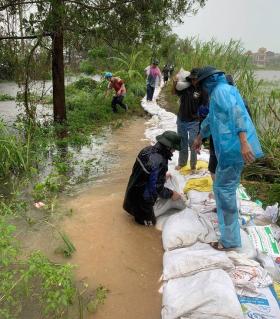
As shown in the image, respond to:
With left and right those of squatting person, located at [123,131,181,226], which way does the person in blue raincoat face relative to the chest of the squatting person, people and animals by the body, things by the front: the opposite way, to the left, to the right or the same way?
the opposite way

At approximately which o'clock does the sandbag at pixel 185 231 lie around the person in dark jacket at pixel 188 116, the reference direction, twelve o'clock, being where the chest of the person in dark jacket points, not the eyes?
The sandbag is roughly at 12 o'clock from the person in dark jacket.

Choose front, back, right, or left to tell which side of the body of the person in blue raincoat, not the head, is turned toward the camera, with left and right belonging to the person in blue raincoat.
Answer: left

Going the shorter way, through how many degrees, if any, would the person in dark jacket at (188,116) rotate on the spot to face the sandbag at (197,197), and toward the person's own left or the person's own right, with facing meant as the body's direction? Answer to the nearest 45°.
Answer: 0° — they already face it

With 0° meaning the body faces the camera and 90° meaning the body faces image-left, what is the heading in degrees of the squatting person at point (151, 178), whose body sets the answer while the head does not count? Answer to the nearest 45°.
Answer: approximately 270°

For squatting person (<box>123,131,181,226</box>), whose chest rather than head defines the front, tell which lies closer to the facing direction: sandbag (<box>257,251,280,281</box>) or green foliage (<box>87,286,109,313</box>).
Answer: the sandbag

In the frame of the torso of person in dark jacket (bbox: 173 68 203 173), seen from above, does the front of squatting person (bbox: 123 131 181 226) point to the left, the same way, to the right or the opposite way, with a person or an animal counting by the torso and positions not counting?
to the left

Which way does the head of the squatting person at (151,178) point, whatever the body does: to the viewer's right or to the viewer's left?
to the viewer's right

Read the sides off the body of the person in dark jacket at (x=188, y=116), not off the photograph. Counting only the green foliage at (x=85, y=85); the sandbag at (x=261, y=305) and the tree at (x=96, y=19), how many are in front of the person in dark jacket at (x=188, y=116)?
1
